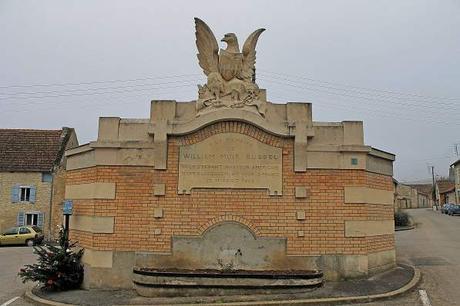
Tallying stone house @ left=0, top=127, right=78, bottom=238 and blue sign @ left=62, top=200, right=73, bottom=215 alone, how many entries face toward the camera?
2

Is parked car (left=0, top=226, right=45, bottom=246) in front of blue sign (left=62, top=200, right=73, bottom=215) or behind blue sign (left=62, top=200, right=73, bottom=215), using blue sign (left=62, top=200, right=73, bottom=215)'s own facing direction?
behind

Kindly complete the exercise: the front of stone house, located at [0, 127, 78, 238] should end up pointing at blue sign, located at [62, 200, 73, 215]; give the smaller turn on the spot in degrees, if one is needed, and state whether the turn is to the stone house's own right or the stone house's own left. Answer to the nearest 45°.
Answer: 0° — it already faces it

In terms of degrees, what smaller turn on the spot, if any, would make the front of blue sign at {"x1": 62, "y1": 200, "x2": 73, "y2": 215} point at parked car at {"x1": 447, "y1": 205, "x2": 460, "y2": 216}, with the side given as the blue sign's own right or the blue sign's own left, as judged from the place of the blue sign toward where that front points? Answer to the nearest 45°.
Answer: approximately 135° to the blue sign's own left

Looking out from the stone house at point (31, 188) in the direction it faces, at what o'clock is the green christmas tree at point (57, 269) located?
The green christmas tree is roughly at 12 o'clock from the stone house.

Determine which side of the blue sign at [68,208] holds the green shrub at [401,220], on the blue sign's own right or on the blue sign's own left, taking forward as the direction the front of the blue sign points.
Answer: on the blue sign's own left

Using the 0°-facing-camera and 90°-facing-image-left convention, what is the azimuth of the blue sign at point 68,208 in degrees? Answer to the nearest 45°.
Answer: approximately 0°

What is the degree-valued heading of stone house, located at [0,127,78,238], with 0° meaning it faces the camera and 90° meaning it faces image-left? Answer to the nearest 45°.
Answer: approximately 0°
